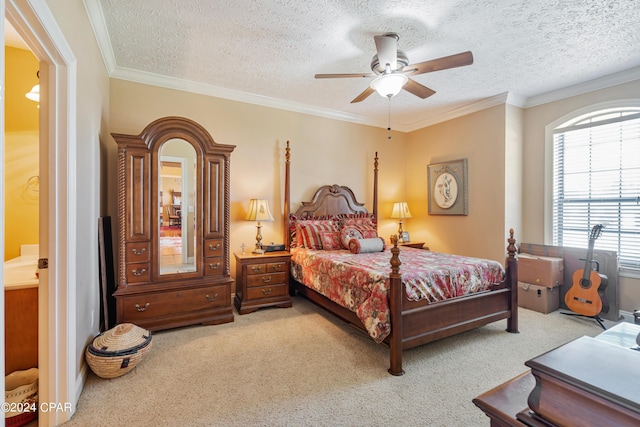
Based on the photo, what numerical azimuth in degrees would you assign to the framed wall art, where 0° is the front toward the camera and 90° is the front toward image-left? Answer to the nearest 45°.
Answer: approximately 45°

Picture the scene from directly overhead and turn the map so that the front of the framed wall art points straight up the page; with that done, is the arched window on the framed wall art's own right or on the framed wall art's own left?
on the framed wall art's own left

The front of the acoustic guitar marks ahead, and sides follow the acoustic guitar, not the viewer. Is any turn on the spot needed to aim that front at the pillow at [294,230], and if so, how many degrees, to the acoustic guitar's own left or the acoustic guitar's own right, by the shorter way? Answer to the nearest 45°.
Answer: approximately 45° to the acoustic guitar's own right

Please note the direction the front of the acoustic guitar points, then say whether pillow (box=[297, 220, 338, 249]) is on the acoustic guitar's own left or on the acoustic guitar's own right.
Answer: on the acoustic guitar's own right

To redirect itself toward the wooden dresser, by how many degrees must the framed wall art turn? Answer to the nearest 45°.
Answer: approximately 45° to its left

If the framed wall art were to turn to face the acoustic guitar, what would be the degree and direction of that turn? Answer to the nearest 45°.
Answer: approximately 90° to its left
